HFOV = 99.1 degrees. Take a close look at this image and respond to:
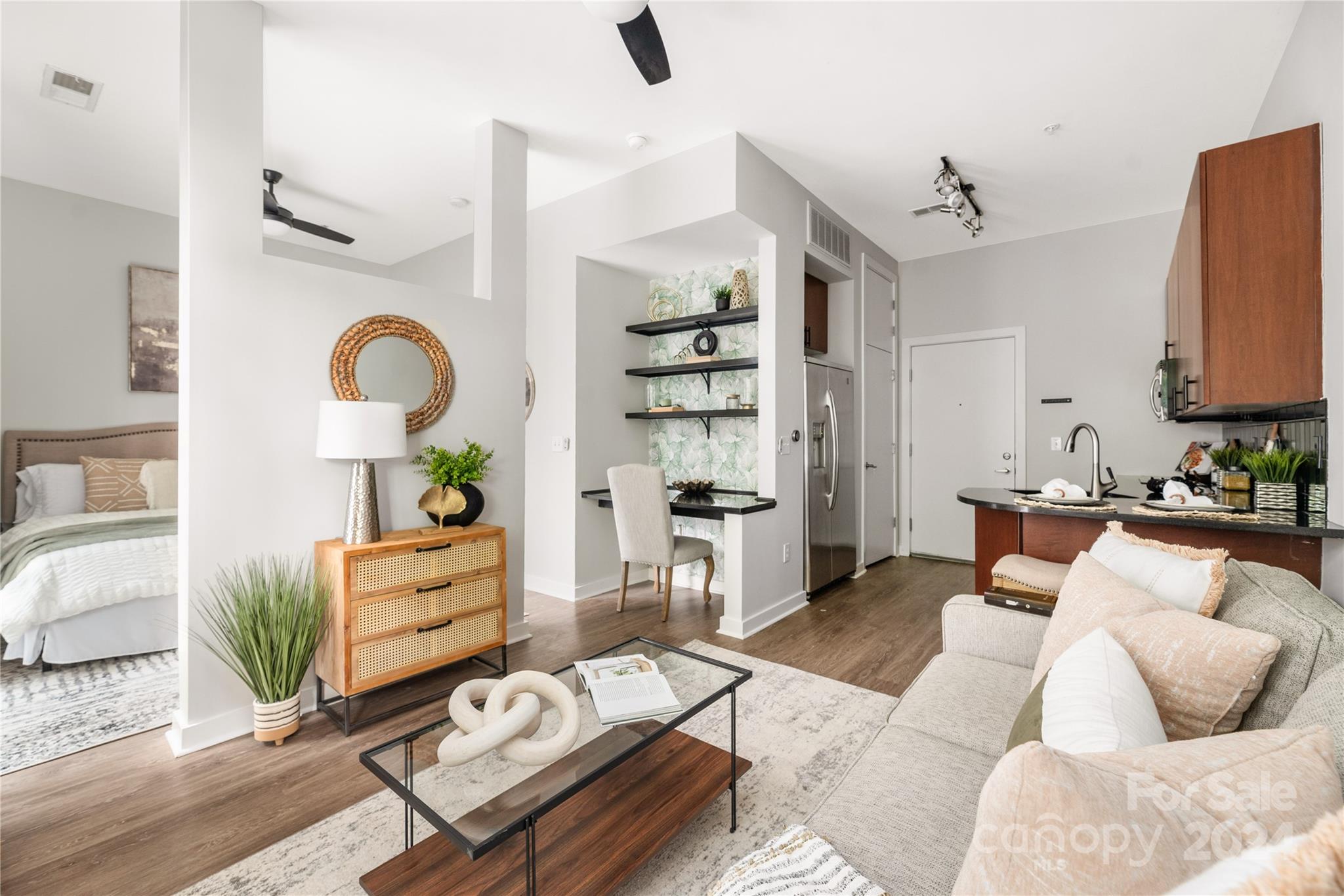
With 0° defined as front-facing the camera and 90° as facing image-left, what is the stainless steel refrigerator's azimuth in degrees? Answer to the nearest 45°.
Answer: approximately 315°

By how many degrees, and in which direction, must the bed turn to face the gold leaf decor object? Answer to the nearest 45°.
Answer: approximately 45° to its left

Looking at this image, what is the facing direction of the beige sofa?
to the viewer's left

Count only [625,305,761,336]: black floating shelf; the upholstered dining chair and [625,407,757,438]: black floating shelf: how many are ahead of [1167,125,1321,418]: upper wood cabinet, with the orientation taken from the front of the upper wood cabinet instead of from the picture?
3

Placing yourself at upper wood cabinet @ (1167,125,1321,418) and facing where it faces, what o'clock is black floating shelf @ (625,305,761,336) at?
The black floating shelf is roughly at 12 o'clock from the upper wood cabinet.

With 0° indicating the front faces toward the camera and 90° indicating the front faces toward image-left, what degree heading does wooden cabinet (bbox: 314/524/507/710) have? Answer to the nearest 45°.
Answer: approximately 315°

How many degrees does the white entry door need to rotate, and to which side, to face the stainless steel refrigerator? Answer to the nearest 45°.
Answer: approximately 45° to its right

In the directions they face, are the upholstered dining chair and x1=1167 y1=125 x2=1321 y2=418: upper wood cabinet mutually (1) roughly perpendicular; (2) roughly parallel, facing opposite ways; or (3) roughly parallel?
roughly perpendicular

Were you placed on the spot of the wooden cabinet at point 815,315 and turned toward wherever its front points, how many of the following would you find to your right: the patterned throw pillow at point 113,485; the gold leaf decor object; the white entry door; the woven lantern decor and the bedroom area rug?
4

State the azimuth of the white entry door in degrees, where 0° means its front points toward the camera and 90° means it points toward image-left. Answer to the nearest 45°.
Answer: approximately 0°
